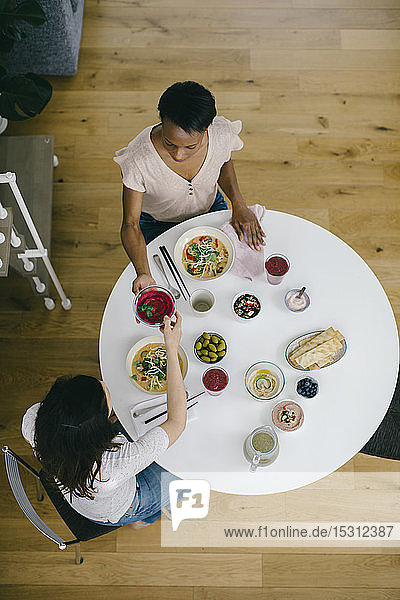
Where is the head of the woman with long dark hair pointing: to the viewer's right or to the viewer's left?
to the viewer's right

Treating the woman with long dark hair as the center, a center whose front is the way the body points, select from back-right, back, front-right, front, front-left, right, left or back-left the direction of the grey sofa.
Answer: front-left

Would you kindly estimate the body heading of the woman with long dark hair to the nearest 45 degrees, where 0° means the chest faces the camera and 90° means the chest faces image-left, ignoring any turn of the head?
approximately 225°
